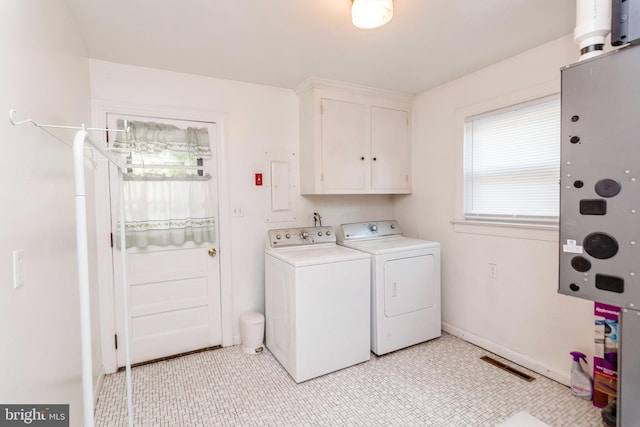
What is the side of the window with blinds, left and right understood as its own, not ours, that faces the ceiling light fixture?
front

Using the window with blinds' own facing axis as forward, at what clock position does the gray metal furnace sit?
The gray metal furnace is roughly at 10 o'clock from the window with blinds.

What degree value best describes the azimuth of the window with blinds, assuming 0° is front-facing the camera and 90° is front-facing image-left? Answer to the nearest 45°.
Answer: approximately 45°

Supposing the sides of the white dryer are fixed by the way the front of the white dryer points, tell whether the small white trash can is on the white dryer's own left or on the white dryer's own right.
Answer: on the white dryer's own right

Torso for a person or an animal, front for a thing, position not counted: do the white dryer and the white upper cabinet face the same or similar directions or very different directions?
same or similar directions

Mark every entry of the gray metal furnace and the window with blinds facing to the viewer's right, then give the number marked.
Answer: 0

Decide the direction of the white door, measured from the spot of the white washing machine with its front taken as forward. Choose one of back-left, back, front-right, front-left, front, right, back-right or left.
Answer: back-right

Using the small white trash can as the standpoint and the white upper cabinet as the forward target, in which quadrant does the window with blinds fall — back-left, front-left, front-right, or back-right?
front-right

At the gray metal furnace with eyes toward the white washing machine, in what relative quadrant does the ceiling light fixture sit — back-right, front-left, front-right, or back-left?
front-left

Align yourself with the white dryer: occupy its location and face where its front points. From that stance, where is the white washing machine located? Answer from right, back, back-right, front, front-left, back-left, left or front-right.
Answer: right

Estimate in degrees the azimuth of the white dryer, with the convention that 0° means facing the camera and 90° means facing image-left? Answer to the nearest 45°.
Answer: approximately 315°

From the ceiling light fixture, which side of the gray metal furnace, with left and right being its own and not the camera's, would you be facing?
front

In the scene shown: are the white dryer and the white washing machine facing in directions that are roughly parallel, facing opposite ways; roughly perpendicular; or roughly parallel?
roughly parallel
